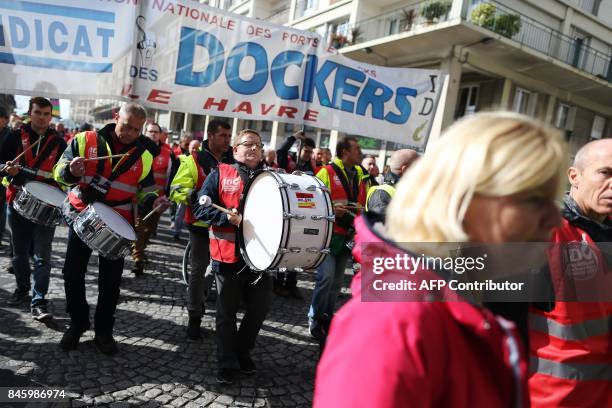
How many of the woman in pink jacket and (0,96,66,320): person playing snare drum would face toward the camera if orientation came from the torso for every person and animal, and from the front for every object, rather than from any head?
1

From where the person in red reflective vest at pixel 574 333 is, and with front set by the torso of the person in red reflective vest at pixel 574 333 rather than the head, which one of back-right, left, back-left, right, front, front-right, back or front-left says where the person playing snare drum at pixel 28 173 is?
back-right

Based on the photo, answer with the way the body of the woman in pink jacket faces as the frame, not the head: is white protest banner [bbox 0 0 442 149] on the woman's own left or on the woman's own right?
on the woman's own left

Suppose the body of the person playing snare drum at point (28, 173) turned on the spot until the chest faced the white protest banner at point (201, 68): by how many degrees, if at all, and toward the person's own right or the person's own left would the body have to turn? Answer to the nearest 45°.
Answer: approximately 90° to the person's own left

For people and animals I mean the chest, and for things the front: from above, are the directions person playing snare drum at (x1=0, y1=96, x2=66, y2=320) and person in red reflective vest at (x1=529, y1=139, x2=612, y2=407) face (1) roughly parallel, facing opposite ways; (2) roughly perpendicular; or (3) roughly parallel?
roughly parallel

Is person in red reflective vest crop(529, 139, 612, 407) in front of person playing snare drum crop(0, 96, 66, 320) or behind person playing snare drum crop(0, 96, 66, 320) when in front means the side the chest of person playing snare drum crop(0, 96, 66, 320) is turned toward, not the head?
in front

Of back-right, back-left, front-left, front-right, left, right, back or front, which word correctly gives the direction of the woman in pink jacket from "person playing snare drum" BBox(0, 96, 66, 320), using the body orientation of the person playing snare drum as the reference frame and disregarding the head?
front

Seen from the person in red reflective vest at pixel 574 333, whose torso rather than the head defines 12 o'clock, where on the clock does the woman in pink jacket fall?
The woman in pink jacket is roughly at 2 o'clock from the person in red reflective vest.

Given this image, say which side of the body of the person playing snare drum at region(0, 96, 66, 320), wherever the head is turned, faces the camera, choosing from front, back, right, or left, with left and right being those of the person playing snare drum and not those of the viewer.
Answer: front
